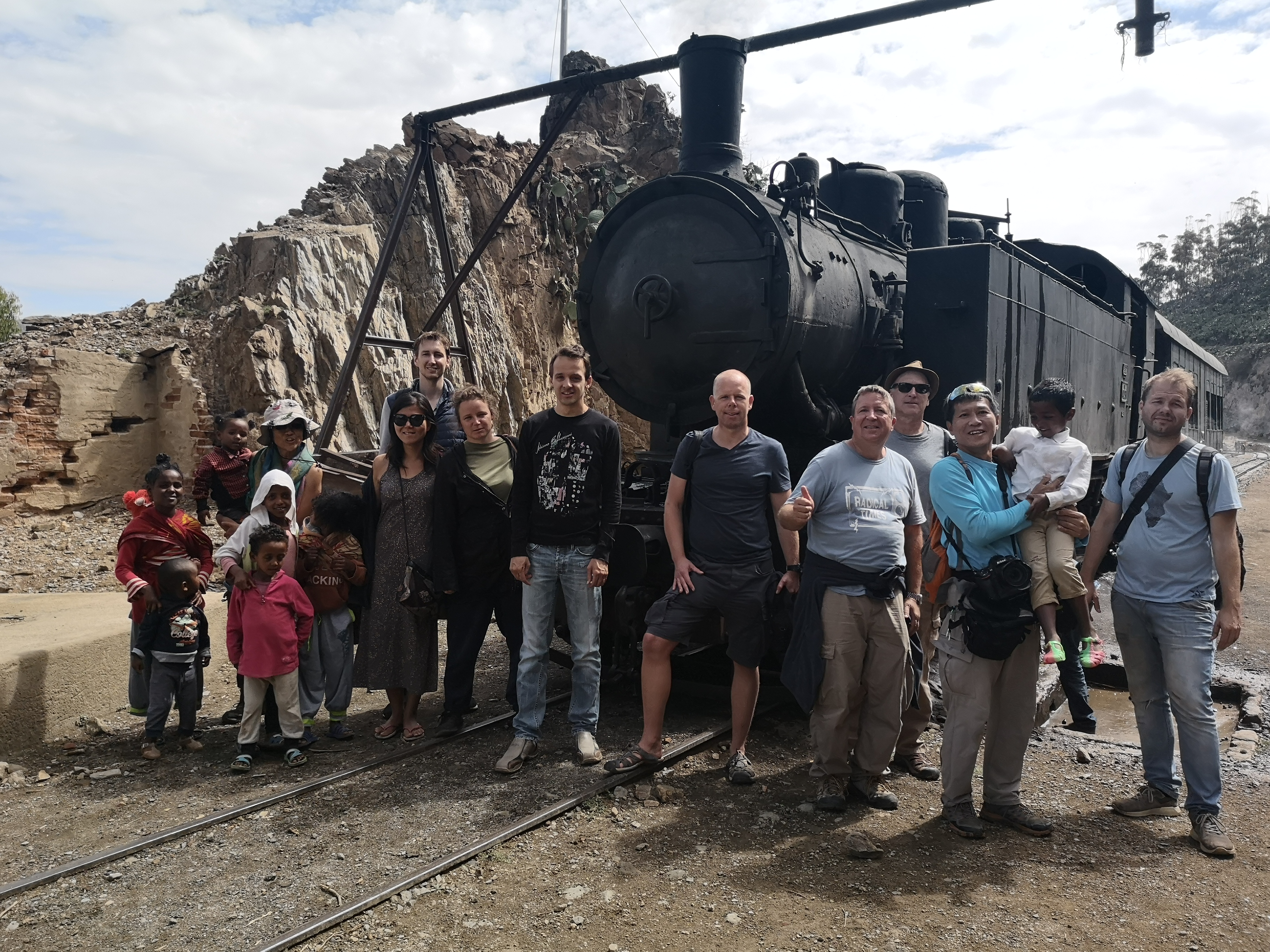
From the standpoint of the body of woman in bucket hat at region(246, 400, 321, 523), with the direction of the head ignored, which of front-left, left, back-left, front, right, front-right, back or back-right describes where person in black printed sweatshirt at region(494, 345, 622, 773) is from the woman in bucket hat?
front-left

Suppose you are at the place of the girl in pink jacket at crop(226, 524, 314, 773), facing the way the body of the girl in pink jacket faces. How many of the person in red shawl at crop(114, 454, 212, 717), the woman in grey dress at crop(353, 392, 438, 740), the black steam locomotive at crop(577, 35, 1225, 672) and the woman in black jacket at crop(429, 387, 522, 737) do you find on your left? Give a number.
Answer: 3

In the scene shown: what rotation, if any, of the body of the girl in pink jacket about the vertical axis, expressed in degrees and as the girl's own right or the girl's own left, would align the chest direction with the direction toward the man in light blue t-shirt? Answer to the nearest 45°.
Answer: approximately 45° to the girl's own left

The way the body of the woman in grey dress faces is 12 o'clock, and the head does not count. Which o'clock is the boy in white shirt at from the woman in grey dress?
The boy in white shirt is roughly at 10 o'clock from the woman in grey dress.

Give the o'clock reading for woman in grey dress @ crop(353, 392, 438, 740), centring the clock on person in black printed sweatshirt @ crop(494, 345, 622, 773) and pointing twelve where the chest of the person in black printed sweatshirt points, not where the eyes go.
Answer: The woman in grey dress is roughly at 4 o'clock from the person in black printed sweatshirt.

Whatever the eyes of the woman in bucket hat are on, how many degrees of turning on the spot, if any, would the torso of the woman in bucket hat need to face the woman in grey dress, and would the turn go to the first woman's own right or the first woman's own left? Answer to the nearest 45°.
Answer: approximately 45° to the first woman's own left
